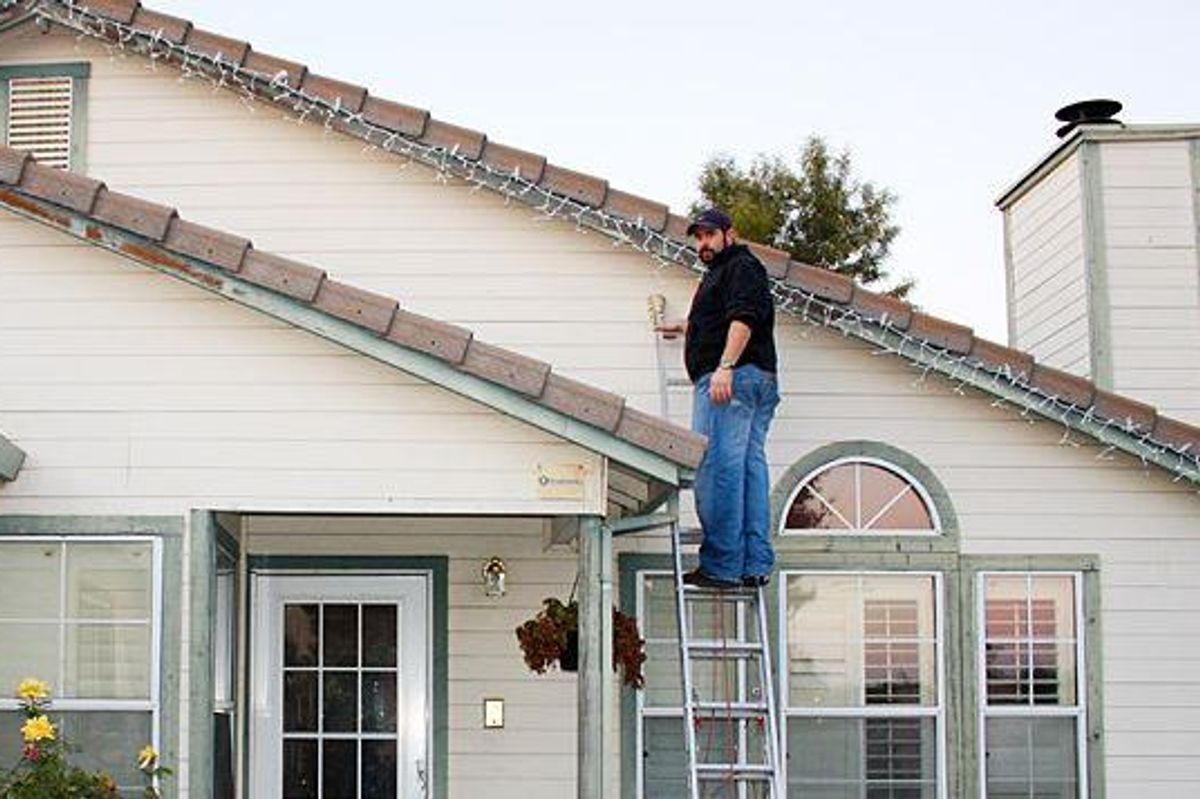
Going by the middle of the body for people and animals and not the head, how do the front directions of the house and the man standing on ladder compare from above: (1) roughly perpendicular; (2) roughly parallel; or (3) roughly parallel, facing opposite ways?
roughly perpendicular

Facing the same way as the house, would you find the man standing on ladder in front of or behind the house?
in front

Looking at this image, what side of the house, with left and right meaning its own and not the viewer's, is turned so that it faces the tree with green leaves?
back

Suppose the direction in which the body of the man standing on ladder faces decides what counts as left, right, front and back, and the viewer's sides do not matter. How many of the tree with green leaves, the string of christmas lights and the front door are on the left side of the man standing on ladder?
0

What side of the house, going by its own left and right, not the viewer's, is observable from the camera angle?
front

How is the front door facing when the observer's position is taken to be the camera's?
facing the viewer

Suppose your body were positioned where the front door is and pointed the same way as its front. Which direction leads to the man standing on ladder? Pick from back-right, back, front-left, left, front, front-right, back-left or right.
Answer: front-left

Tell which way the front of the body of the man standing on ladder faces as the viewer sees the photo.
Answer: to the viewer's left

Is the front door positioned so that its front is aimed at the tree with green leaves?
no

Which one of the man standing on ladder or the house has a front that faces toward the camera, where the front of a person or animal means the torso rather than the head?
the house
